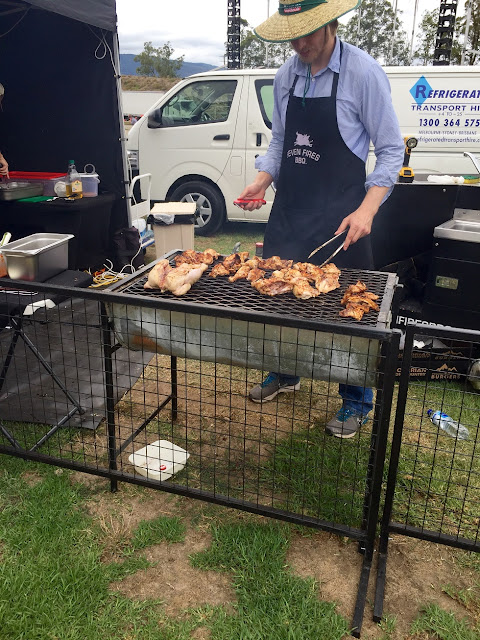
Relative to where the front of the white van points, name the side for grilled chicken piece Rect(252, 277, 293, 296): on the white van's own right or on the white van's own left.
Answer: on the white van's own left

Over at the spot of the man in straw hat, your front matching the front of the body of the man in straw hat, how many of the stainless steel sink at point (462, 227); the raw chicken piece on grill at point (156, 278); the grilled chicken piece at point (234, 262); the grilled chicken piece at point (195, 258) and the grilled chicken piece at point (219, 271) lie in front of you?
4

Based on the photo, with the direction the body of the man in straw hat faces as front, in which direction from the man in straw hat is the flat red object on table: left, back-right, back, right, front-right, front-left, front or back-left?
right

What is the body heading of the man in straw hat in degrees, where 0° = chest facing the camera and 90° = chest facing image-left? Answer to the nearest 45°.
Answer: approximately 45°

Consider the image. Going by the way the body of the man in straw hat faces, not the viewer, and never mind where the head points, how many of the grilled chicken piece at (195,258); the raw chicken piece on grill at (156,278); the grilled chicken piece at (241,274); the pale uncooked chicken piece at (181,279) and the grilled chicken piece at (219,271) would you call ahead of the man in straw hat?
5

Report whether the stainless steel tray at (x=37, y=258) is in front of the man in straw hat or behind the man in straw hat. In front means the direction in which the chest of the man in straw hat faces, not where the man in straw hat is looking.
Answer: in front

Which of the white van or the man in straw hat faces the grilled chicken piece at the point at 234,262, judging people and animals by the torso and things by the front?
the man in straw hat

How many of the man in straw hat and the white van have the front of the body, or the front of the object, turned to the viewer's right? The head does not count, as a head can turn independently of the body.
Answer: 0

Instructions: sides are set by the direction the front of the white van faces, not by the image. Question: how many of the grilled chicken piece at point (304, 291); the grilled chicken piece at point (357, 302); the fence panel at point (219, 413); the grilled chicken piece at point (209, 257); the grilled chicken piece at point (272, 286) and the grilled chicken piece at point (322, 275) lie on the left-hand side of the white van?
6

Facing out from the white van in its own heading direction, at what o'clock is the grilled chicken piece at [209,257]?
The grilled chicken piece is roughly at 9 o'clock from the white van.

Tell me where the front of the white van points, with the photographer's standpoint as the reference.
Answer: facing to the left of the viewer

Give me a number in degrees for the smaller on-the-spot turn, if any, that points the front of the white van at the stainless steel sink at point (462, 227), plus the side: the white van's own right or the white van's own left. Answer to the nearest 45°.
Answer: approximately 135° to the white van's own left

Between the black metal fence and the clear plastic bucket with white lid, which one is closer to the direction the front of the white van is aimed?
the clear plastic bucket with white lid

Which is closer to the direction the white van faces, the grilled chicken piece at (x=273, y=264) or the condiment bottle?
the condiment bottle

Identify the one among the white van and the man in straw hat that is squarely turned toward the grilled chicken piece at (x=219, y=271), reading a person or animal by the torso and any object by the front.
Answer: the man in straw hat

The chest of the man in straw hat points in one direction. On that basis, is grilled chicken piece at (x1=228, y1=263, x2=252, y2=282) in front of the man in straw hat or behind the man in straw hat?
in front
